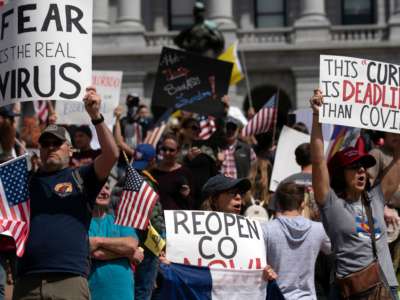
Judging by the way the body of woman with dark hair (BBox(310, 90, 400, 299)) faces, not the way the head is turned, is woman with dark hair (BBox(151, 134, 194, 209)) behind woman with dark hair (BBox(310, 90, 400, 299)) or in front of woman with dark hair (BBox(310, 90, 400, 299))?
behind
